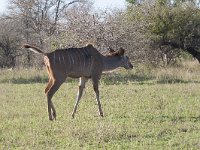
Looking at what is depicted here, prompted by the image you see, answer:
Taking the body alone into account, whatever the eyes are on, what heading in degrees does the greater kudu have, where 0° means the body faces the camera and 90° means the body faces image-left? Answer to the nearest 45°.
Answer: approximately 270°

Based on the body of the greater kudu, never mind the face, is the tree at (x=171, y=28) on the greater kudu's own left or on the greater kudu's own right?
on the greater kudu's own left
